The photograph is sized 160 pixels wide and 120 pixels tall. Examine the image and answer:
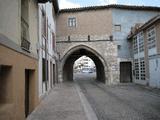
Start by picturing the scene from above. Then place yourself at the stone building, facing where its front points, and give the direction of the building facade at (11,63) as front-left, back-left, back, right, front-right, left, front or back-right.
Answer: front

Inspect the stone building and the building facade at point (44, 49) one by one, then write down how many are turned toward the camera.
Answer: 1

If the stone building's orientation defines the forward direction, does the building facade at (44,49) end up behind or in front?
in front

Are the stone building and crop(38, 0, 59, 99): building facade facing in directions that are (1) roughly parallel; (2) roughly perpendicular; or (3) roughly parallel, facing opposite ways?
roughly perpendicular

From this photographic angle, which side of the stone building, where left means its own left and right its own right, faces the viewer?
front

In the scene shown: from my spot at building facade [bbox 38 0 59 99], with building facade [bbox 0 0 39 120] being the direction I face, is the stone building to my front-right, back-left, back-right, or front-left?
back-left

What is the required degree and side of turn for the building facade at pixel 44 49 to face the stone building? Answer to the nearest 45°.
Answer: approximately 45° to its left

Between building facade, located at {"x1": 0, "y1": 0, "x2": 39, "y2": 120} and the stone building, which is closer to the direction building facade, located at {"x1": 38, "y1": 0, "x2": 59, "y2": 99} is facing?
the stone building

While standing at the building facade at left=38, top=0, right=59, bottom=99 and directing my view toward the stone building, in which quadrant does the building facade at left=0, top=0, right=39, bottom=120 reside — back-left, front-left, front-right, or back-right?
back-right

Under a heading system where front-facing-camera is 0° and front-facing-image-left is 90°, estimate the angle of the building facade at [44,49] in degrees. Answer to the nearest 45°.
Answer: approximately 270°

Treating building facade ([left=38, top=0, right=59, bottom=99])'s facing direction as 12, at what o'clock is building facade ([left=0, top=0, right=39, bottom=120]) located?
building facade ([left=0, top=0, right=39, bottom=120]) is roughly at 3 o'clock from building facade ([left=38, top=0, right=59, bottom=99]).
